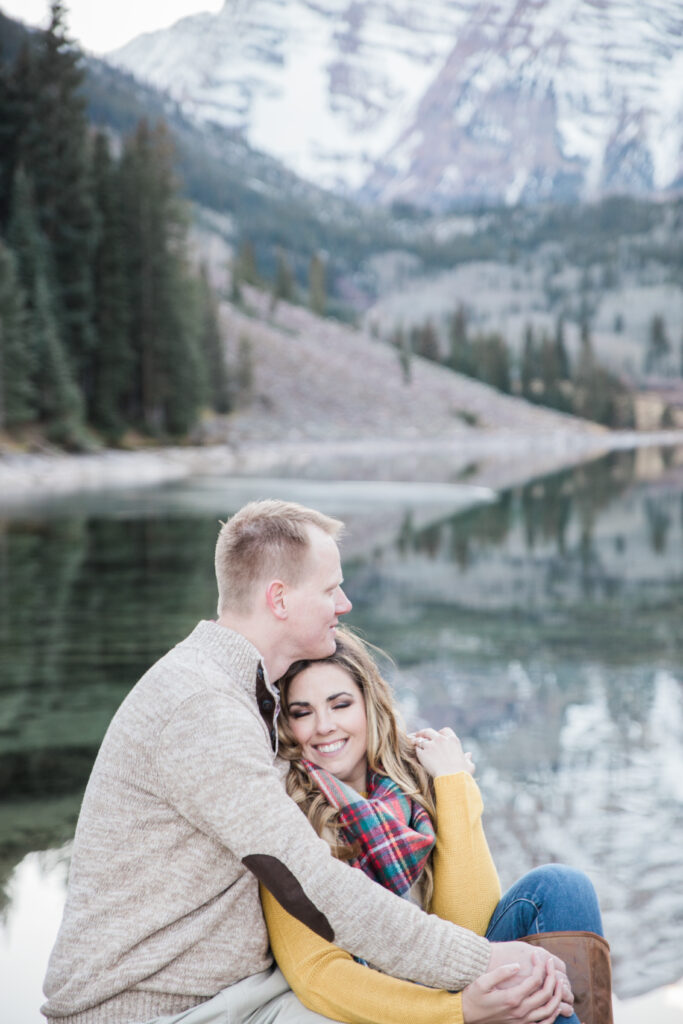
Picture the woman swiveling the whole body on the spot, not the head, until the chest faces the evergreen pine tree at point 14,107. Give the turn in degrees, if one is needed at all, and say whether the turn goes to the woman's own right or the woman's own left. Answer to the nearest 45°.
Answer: approximately 135° to the woman's own left

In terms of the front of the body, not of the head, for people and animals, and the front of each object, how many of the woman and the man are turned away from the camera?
0

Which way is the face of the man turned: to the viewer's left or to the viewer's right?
to the viewer's right

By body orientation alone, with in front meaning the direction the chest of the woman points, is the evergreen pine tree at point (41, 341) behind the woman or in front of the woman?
behind

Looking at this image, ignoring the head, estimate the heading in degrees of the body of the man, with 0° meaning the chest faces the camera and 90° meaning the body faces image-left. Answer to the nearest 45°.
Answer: approximately 270°

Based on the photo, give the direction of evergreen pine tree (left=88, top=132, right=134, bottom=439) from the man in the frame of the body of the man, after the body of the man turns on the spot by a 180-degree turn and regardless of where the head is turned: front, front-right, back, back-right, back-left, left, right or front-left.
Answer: right

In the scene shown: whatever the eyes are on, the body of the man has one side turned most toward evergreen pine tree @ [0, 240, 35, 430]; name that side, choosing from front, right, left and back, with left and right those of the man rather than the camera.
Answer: left

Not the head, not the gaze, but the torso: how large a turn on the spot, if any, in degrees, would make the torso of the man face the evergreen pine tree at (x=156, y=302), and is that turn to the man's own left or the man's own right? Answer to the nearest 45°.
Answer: approximately 90° to the man's own left

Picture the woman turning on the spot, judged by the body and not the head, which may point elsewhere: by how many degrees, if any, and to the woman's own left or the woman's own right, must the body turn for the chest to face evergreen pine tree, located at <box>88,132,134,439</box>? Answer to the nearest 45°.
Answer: approximately 135° to the woman's own left

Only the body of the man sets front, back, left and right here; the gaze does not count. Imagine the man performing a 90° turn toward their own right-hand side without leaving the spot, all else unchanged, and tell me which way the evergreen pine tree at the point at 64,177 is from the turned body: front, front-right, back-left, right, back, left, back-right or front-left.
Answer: back

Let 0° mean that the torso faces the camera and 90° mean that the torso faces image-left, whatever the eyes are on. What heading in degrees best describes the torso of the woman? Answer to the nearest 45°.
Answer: approximately 315°
